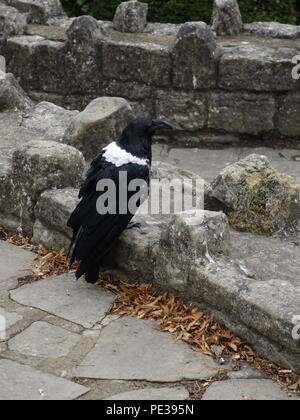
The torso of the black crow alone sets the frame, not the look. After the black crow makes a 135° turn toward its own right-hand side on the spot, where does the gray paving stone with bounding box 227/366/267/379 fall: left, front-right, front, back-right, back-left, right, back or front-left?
front-left

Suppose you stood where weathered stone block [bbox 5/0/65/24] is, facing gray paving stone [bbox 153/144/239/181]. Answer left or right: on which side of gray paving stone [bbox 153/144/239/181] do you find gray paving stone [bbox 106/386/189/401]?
right

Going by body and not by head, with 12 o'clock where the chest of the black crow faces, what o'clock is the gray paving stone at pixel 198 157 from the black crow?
The gray paving stone is roughly at 11 o'clock from the black crow.

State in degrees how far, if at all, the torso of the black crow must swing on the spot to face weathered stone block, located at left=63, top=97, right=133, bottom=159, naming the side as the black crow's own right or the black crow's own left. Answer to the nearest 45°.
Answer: approximately 45° to the black crow's own left

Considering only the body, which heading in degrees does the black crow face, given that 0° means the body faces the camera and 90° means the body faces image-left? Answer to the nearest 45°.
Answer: approximately 225°

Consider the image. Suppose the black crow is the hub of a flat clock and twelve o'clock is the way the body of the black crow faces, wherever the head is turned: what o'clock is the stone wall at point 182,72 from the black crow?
The stone wall is roughly at 11 o'clock from the black crow.

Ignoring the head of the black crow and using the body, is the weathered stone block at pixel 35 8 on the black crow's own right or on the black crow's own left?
on the black crow's own left

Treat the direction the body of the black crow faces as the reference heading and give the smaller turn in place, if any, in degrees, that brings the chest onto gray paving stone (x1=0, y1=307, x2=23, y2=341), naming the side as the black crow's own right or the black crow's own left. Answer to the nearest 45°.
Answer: approximately 180°

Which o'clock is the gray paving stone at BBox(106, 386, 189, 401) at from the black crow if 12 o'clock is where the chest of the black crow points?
The gray paving stone is roughly at 4 o'clock from the black crow.

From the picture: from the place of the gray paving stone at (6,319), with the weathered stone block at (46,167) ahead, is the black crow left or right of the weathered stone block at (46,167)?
right
